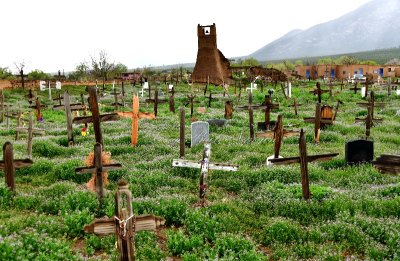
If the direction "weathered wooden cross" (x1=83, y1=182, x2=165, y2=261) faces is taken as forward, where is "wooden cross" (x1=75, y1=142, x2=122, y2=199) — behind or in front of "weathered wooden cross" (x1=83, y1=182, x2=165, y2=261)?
behind

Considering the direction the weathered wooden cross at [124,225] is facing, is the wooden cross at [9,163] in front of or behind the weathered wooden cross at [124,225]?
behind

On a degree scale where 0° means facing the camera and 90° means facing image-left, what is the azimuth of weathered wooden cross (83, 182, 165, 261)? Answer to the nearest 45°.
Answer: approximately 0°

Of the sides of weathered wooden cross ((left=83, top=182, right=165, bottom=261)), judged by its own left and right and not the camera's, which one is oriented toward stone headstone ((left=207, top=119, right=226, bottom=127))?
back

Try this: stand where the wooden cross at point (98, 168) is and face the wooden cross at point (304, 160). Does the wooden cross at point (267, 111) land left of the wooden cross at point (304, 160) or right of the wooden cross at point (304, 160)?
left
